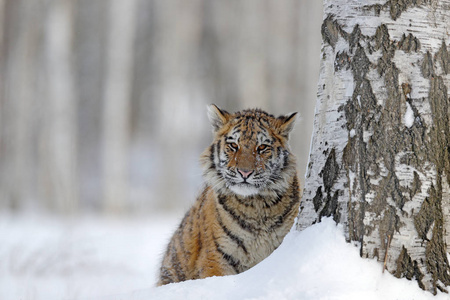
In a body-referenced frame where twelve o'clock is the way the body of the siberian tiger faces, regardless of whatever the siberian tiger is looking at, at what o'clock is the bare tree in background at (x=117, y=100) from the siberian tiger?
The bare tree in background is roughly at 7 o'clock from the siberian tiger.

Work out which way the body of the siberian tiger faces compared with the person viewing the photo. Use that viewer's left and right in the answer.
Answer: facing the viewer and to the right of the viewer

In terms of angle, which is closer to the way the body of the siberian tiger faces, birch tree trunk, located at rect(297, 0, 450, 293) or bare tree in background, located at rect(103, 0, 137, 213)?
the birch tree trunk
